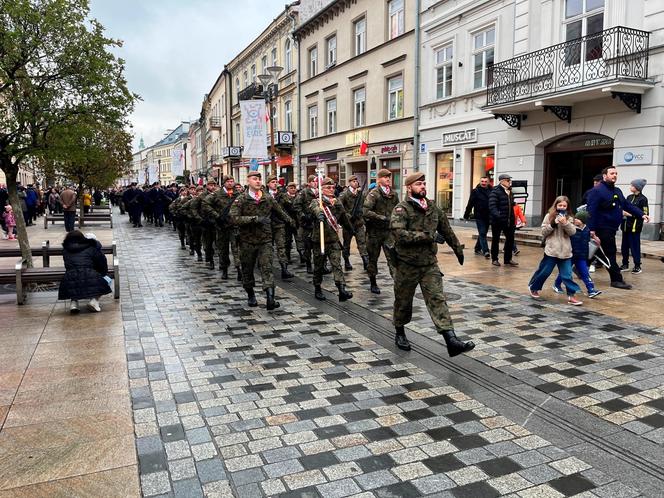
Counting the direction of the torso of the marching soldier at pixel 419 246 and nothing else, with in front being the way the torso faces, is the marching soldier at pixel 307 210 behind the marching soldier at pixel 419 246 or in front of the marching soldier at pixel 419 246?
behind

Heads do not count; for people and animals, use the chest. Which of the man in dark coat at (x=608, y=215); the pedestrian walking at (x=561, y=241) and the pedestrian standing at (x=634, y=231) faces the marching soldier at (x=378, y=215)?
the pedestrian standing at (x=634, y=231)

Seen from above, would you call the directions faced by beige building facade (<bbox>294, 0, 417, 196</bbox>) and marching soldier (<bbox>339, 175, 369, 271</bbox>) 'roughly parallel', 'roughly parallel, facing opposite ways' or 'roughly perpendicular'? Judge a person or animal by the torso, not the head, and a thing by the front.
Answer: roughly perpendicular

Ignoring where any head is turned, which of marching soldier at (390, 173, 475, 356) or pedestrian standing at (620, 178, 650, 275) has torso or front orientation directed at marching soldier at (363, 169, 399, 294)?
the pedestrian standing

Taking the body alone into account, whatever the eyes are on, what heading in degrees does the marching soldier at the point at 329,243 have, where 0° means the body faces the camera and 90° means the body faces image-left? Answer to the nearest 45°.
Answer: approximately 315°

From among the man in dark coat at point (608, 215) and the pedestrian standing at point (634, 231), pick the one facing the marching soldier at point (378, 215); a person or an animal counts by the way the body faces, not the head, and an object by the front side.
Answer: the pedestrian standing

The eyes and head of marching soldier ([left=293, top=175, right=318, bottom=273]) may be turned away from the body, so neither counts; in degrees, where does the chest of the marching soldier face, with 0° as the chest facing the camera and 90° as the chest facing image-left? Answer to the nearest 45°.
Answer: approximately 315°

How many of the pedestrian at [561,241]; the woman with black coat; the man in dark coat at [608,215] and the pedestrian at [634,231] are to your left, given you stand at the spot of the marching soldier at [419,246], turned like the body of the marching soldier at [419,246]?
3

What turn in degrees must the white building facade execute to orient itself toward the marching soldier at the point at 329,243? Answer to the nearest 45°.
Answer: approximately 45° to its left

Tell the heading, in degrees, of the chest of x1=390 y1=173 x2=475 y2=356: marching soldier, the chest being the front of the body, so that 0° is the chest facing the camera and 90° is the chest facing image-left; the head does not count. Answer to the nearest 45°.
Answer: approximately 315°
